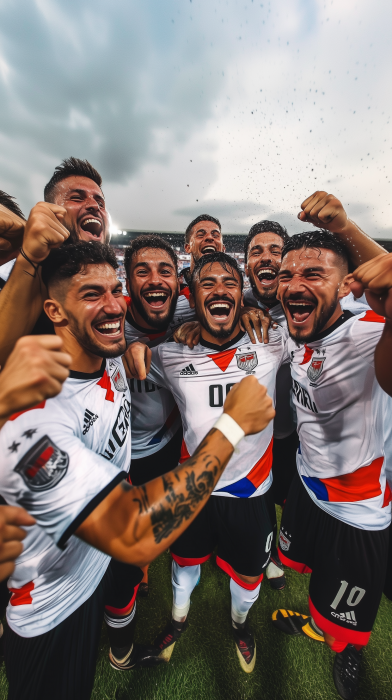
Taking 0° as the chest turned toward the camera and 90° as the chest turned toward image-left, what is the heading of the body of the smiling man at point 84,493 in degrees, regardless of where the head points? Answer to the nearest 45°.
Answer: approximately 315°

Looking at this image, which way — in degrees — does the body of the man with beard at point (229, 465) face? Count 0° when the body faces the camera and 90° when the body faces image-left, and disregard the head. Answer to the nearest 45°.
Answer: approximately 0°
